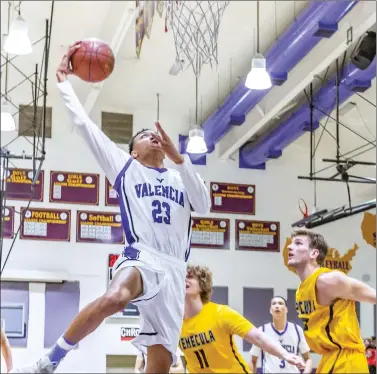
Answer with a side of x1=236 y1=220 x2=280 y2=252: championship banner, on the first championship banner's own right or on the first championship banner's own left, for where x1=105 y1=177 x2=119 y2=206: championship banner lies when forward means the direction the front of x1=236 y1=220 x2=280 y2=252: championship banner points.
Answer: on the first championship banner's own right

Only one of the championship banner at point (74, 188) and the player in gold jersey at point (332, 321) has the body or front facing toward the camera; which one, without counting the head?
the championship banner

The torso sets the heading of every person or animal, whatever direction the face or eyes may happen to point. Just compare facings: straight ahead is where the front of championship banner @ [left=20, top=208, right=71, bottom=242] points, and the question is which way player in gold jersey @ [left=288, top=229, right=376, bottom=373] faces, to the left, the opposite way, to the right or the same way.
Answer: to the right

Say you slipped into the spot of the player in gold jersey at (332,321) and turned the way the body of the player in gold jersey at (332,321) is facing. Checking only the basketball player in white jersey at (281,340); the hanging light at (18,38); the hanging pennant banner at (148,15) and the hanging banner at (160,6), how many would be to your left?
0

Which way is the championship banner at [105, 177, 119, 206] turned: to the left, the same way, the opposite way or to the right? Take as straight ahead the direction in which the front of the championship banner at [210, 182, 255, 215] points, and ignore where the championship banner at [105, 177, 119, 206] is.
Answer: the same way

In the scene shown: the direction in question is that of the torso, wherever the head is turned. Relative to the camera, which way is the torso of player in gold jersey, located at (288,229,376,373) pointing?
to the viewer's left

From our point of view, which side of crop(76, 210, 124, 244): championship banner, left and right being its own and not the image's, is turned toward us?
front

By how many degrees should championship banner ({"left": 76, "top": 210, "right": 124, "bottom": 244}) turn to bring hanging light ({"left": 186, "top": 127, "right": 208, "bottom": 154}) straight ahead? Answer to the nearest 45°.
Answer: approximately 45° to its left

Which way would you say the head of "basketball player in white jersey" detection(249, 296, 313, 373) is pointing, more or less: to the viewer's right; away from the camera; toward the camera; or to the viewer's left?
toward the camera

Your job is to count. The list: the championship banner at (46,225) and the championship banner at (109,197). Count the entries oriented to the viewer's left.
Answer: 0

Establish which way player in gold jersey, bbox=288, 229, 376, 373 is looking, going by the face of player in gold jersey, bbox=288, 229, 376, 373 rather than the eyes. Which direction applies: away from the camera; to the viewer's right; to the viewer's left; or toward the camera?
to the viewer's left

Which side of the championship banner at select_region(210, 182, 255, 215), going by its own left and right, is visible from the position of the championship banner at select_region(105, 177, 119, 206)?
right

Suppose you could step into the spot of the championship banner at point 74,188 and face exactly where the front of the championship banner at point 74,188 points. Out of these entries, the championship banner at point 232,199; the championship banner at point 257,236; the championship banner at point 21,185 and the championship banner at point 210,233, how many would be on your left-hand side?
3

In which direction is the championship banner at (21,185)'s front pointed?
toward the camera
